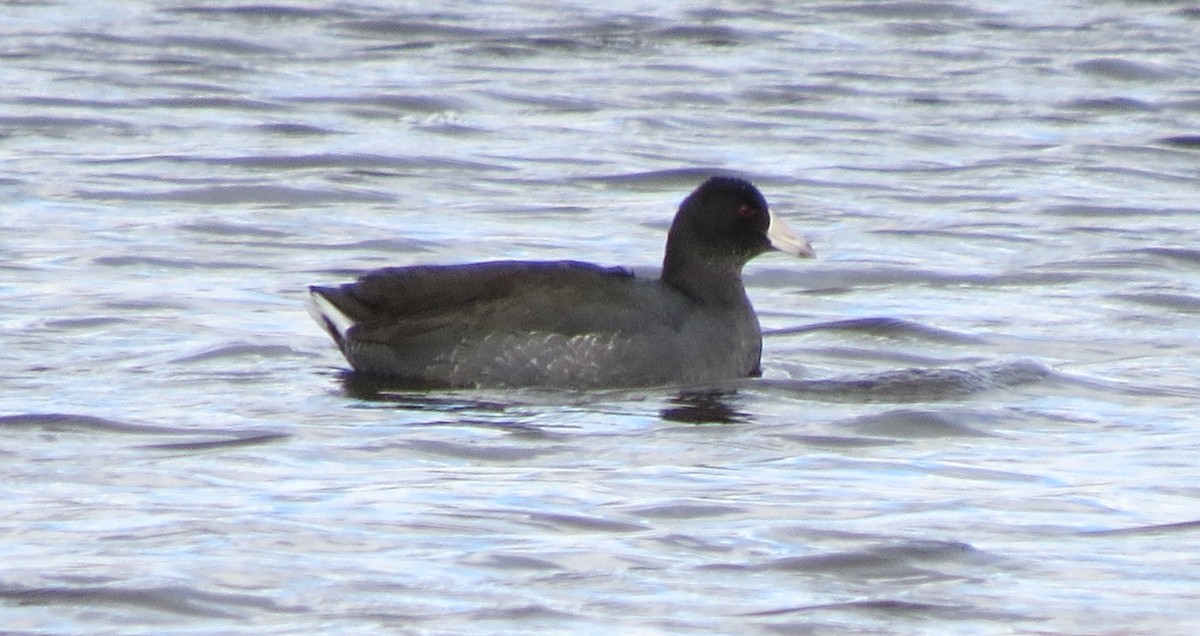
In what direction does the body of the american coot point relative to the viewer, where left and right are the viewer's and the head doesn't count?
facing to the right of the viewer
